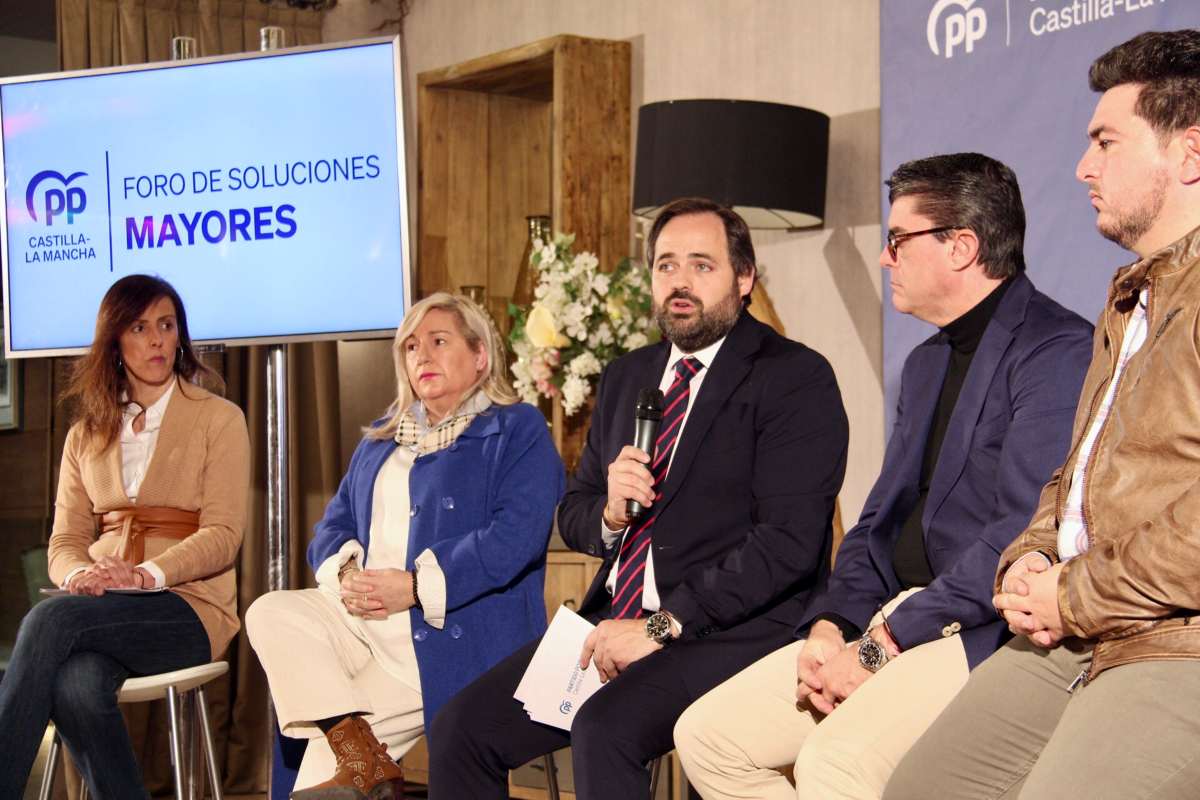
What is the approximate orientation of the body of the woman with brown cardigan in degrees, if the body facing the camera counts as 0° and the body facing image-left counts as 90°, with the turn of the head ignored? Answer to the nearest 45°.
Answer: approximately 45°

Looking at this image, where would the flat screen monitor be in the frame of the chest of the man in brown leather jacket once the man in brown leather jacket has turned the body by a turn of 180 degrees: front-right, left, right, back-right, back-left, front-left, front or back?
back-left

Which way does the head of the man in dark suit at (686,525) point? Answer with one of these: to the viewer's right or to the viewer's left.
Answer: to the viewer's left

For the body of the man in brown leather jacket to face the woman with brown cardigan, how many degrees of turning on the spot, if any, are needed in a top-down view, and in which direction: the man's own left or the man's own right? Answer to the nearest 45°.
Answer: approximately 45° to the man's own right

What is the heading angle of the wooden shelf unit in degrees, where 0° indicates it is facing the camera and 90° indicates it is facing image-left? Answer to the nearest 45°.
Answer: approximately 45°

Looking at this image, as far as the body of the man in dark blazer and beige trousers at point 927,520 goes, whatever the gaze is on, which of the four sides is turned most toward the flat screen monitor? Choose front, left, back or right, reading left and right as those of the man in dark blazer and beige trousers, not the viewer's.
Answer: right

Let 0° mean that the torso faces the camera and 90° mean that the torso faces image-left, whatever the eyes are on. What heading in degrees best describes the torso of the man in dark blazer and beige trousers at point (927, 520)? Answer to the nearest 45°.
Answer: approximately 45°

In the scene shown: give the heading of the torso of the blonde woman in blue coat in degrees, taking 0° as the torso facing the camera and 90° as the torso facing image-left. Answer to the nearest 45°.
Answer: approximately 45°

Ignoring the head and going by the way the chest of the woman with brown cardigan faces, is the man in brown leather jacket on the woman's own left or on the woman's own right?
on the woman's own left

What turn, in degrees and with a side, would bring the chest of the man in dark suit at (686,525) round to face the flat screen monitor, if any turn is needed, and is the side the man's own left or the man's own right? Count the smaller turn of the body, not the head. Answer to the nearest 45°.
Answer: approximately 90° to the man's own right

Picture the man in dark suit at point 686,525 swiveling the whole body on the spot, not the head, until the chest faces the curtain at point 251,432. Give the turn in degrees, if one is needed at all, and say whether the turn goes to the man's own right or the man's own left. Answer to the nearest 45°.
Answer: approximately 90° to the man's own right

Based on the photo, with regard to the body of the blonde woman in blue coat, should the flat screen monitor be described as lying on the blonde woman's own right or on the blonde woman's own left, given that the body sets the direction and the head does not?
on the blonde woman's own right

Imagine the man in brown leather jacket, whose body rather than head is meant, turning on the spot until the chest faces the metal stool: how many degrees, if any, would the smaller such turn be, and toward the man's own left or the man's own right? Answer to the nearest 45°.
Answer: approximately 45° to the man's own right

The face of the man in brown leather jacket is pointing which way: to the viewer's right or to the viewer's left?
to the viewer's left
